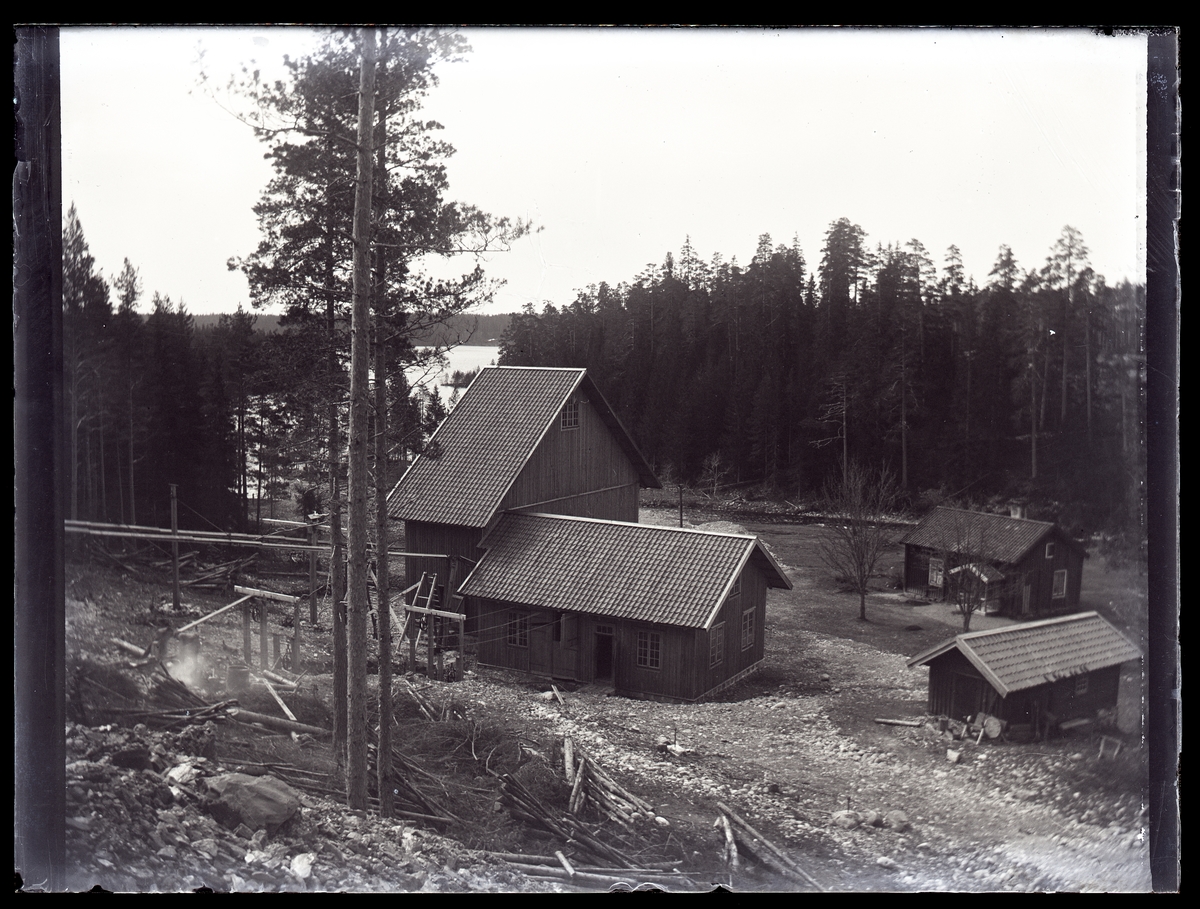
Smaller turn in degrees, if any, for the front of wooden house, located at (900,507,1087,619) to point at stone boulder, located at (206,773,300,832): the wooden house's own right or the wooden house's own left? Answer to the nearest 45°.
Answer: approximately 45° to the wooden house's own right

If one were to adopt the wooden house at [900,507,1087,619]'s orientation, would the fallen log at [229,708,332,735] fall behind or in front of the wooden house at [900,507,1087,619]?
in front

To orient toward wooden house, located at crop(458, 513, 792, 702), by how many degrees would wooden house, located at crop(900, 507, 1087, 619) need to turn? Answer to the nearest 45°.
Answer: approximately 45° to its right

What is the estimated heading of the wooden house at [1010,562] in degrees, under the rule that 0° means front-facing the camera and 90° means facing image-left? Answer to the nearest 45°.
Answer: approximately 45°

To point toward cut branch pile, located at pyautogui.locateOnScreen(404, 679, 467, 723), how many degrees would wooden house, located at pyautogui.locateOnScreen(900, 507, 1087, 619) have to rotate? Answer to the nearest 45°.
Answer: approximately 45° to its right

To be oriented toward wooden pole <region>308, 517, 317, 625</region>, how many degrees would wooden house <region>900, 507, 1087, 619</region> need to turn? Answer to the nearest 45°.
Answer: approximately 45° to its right
